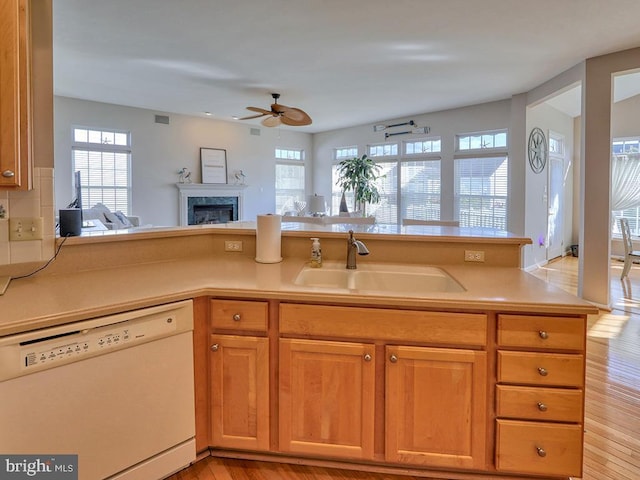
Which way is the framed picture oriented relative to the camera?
toward the camera

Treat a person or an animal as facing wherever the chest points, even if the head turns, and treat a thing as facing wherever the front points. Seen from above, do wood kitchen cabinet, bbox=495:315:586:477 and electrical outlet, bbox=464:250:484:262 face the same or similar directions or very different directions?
same or similar directions

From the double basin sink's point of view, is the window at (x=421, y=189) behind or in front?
behind

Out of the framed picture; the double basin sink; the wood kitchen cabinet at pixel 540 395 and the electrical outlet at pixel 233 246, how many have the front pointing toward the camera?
4

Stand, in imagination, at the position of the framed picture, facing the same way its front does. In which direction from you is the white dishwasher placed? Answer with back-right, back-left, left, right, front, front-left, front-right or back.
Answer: front

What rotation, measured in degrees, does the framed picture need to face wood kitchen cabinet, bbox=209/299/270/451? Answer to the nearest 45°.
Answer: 0° — it already faces it

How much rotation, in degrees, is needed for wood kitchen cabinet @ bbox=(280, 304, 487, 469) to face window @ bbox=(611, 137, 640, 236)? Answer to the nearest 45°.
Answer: approximately 135° to its left

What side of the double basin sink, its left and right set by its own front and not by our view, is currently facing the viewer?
front

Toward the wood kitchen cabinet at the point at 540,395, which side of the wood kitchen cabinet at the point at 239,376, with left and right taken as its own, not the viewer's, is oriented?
left

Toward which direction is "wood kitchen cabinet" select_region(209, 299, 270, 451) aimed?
toward the camera

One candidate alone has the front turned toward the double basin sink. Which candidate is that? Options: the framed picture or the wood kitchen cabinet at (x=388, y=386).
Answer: the framed picture

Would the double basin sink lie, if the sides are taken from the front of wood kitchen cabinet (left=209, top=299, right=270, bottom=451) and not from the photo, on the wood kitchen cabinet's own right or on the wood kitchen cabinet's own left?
on the wood kitchen cabinet's own left
